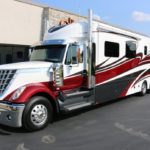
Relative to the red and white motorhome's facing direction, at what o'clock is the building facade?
The building facade is roughly at 4 o'clock from the red and white motorhome.

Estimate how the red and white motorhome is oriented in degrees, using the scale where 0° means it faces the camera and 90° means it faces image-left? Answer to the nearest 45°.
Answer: approximately 45°
